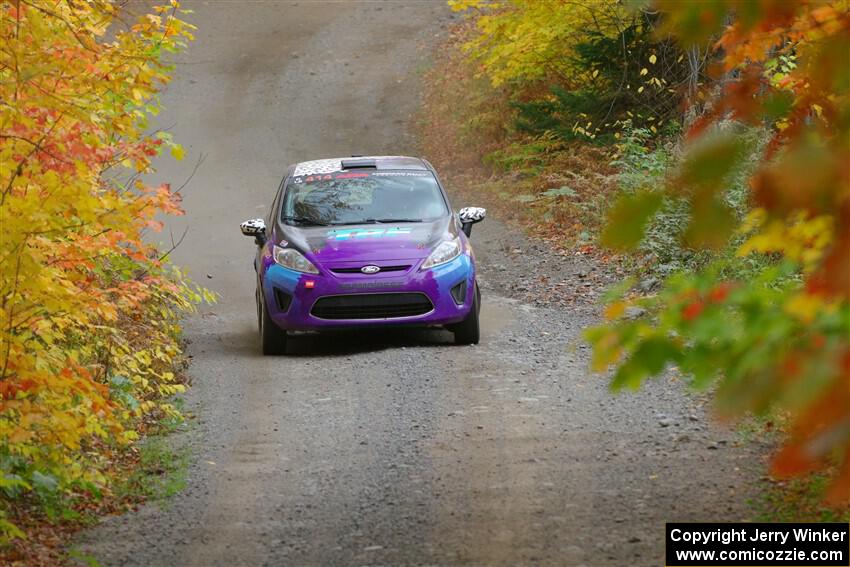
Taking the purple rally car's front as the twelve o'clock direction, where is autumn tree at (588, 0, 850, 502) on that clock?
The autumn tree is roughly at 12 o'clock from the purple rally car.

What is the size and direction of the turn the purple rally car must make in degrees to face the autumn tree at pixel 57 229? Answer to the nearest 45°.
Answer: approximately 45° to its right

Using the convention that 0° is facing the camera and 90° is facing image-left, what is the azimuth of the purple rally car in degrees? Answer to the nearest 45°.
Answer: approximately 0°
